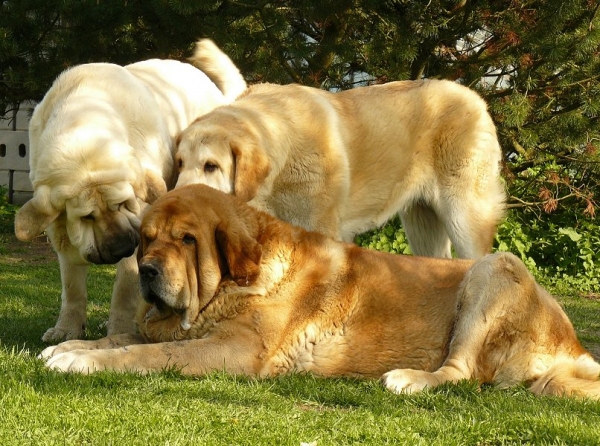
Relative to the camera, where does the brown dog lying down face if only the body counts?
to the viewer's left

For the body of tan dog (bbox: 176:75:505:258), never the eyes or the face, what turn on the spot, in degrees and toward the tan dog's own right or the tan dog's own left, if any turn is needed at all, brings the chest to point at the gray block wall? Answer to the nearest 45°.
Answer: approximately 45° to the tan dog's own right

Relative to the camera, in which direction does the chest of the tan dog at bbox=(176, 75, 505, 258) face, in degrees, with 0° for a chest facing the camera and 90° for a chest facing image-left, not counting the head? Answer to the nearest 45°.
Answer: approximately 90°

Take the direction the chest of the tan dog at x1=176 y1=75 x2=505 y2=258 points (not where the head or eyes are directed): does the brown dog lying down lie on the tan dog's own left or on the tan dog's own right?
on the tan dog's own left

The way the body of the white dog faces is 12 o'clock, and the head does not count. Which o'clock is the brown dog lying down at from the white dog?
The brown dog lying down is roughly at 9 o'clock from the white dog.

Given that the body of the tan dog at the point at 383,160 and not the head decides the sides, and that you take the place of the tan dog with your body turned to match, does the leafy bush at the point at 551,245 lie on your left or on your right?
on your right

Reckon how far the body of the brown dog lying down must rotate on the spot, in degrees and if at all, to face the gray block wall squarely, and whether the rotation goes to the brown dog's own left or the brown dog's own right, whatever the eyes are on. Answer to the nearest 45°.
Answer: approximately 45° to the brown dog's own right

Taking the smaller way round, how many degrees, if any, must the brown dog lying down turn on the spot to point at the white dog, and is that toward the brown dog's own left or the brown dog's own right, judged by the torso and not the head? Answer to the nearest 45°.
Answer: approximately 45° to the brown dog's own right

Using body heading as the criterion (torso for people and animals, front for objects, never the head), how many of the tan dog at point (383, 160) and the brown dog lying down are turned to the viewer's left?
2
